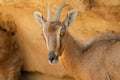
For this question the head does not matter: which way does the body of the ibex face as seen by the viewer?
to the viewer's left
